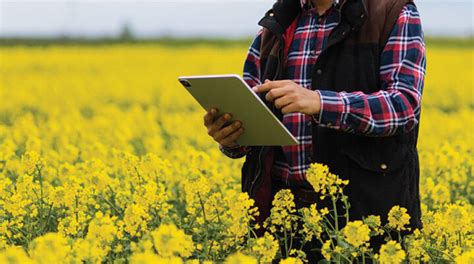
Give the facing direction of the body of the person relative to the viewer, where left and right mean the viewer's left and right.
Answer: facing the viewer and to the left of the viewer

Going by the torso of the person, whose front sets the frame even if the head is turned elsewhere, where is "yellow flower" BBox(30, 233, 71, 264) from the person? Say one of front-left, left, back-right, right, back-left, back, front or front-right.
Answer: front

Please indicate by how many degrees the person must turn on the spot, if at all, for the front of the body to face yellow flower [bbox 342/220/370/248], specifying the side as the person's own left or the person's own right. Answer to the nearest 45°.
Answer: approximately 45° to the person's own left

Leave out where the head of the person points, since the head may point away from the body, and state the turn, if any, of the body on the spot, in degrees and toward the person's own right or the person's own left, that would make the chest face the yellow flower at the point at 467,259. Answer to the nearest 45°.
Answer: approximately 90° to the person's own left

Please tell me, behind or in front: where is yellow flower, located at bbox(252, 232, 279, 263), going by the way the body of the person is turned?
in front

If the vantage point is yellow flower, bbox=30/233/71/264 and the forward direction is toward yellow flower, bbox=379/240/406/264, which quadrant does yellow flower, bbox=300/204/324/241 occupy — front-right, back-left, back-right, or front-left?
front-left
